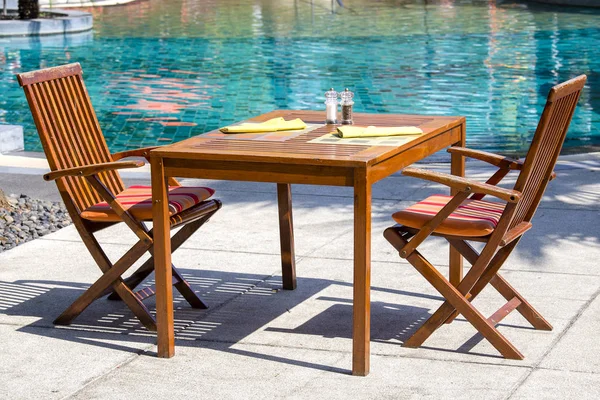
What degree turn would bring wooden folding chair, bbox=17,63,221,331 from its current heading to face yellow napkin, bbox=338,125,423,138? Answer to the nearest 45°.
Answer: approximately 45° to its left

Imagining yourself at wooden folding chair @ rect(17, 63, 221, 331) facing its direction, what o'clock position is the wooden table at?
The wooden table is roughly at 12 o'clock from the wooden folding chair.

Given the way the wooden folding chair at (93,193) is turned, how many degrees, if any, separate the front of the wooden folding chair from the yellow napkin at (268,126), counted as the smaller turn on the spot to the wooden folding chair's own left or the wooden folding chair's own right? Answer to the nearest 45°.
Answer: approximately 45° to the wooden folding chair's own left

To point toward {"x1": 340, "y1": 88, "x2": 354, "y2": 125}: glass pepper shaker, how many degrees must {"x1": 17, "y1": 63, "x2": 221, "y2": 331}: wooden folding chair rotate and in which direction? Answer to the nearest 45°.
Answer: approximately 45° to its left

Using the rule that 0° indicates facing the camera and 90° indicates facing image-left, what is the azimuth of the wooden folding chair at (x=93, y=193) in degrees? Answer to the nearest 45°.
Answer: approximately 315°
